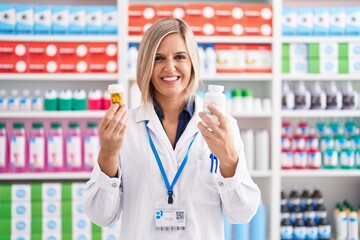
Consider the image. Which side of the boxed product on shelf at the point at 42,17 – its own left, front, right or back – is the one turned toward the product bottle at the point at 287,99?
left

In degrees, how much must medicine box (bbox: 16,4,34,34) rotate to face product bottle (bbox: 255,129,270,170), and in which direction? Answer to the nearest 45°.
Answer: approximately 90° to its left

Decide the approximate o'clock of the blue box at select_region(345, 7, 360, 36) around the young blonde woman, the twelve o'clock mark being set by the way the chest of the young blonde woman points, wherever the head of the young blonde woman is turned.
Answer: The blue box is roughly at 7 o'clock from the young blonde woman.

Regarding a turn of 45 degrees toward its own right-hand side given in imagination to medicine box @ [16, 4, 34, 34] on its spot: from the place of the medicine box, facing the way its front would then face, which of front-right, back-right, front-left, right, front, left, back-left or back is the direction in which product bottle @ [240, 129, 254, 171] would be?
back-left

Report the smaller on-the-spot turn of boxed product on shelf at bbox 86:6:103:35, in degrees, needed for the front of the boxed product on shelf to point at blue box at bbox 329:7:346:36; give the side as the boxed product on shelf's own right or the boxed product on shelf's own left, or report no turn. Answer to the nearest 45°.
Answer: approximately 90° to the boxed product on shelf's own left
